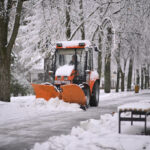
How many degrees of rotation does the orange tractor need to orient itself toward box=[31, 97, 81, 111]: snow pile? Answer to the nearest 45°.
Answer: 0° — it already faces it

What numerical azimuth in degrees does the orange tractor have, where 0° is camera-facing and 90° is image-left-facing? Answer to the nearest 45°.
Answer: approximately 45°
